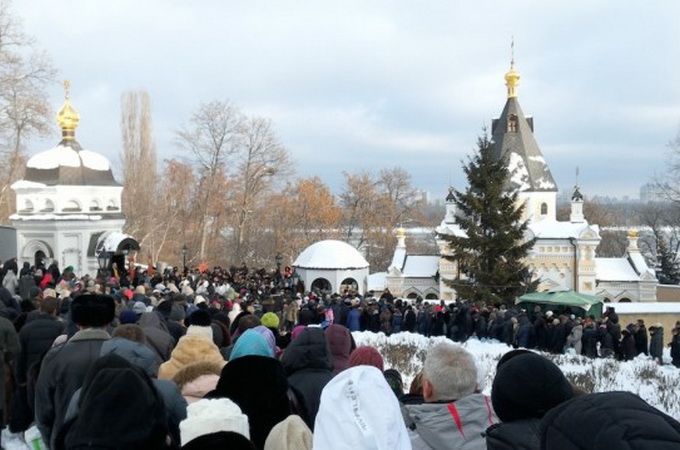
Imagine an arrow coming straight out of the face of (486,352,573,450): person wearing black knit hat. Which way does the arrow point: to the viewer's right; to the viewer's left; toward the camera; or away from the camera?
away from the camera

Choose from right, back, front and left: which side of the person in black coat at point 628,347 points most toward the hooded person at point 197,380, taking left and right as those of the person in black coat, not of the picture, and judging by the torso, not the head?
left

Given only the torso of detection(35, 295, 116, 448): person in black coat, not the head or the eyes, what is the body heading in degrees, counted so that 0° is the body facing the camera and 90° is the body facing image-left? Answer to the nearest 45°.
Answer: approximately 180°

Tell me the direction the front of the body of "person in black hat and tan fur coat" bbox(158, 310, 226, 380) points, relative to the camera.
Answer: away from the camera

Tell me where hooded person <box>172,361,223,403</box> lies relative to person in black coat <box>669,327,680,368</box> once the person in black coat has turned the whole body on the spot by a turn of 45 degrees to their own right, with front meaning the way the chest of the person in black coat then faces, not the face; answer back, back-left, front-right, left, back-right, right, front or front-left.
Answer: back-left

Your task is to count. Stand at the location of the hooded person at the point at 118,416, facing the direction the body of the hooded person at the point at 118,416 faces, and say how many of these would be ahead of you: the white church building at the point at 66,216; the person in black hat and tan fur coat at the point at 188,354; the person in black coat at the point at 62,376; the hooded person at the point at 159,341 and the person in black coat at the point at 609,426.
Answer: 4

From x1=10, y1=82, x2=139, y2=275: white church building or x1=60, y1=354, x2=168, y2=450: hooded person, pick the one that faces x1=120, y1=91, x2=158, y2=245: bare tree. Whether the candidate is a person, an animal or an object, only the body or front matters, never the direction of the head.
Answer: the hooded person

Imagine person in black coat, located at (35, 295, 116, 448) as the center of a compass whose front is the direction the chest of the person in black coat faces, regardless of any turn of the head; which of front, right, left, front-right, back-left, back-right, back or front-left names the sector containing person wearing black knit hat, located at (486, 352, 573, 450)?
back-right

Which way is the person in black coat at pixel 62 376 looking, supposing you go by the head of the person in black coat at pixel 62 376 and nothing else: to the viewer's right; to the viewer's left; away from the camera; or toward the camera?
away from the camera

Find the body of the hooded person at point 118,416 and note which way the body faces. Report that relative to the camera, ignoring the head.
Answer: away from the camera

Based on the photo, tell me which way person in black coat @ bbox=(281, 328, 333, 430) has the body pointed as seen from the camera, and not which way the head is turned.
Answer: away from the camera

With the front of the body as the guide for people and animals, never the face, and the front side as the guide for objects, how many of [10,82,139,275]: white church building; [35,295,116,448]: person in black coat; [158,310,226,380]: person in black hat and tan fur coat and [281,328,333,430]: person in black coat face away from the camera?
3
